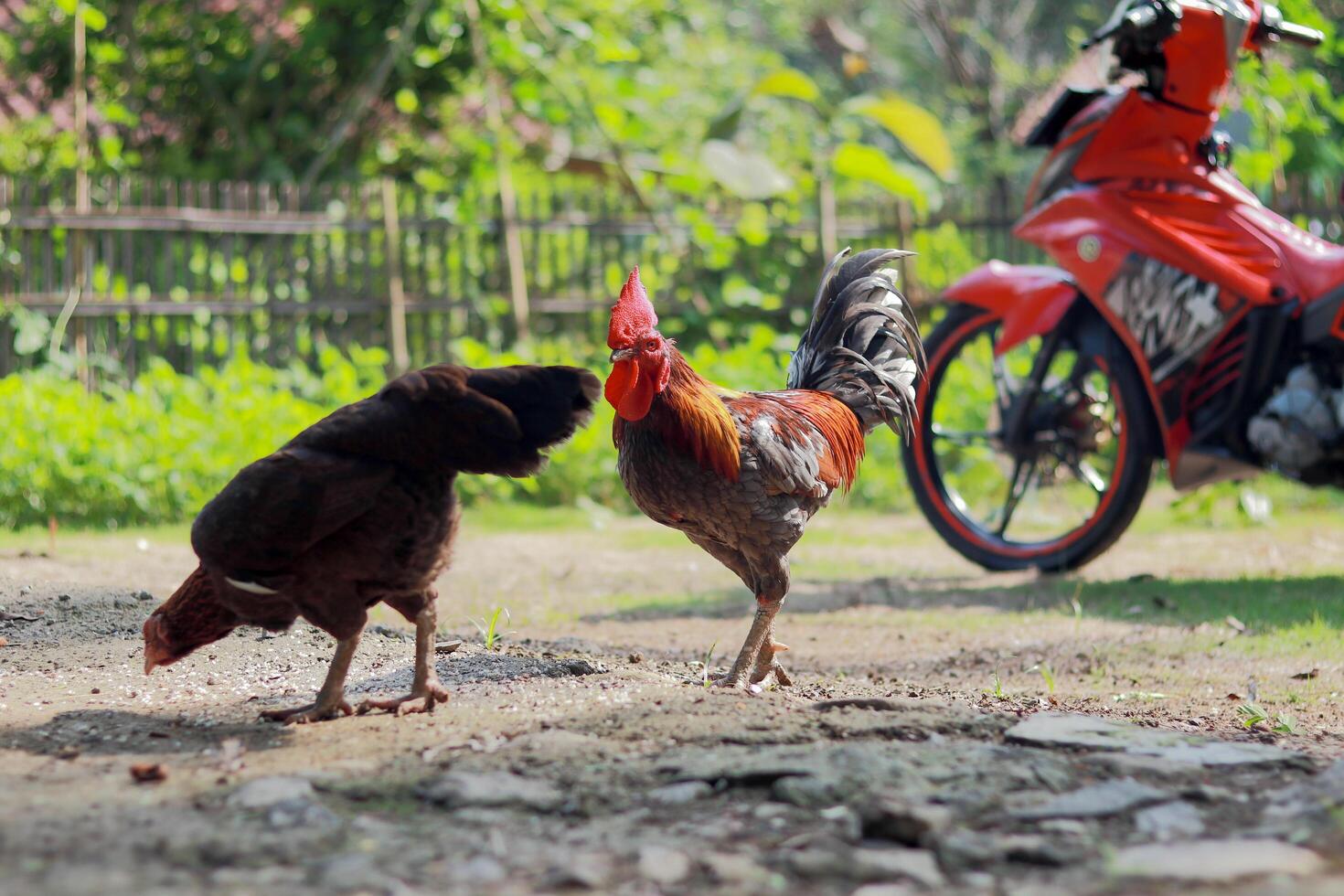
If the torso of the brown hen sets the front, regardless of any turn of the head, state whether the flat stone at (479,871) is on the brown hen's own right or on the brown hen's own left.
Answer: on the brown hen's own left

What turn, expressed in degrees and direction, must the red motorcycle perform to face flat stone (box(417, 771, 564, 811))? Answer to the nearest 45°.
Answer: approximately 90° to its left

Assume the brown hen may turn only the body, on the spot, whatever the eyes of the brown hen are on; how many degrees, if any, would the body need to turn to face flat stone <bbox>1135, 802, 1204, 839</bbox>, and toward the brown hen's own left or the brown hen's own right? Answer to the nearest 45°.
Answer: approximately 135° to the brown hen's own left

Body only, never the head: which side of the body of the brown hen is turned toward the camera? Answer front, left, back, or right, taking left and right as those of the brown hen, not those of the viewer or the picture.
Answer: left

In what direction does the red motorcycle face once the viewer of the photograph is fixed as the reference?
facing to the left of the viewer

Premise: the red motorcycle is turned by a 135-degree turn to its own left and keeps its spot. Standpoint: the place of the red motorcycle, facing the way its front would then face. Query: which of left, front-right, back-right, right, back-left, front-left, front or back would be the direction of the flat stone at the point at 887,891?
front-right

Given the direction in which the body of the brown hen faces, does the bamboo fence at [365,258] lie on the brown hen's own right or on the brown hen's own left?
on the brown hen's own right

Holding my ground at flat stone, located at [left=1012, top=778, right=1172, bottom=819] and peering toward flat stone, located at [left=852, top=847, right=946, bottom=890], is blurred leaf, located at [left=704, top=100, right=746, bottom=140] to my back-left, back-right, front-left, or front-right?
back-right

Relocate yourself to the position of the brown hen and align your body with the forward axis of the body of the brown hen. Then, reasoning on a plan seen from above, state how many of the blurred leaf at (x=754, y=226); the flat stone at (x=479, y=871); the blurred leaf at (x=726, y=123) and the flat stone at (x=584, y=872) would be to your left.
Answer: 2
